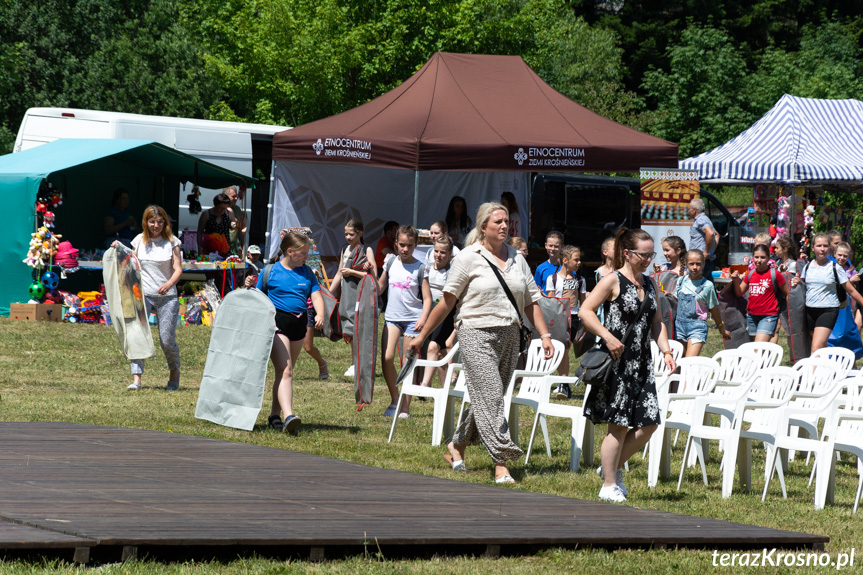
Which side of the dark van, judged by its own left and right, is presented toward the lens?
right

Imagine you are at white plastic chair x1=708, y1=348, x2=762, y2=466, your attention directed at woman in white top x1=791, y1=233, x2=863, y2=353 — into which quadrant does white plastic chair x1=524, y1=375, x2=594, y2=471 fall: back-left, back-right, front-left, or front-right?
back-left

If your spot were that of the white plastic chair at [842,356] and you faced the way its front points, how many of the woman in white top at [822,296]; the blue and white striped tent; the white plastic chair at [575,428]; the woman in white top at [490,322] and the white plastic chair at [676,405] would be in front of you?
3

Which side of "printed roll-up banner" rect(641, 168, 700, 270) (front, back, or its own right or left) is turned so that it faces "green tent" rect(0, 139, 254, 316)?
right

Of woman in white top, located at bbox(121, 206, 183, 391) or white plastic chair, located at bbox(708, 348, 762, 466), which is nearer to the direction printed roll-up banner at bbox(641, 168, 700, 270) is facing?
the white plastic chair

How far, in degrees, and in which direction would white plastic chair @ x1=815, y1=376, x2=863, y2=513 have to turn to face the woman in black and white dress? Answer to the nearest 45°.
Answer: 0° — it already faces them

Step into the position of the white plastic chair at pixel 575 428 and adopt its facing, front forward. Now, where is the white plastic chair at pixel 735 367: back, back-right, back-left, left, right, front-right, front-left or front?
back

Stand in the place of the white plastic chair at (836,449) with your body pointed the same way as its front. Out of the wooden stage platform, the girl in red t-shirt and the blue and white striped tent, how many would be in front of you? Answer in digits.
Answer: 1

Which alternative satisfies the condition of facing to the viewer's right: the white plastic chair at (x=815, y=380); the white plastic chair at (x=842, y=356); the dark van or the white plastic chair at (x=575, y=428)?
the dark van

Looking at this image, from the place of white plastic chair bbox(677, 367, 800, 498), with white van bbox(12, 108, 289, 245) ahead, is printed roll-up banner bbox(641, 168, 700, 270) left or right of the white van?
right

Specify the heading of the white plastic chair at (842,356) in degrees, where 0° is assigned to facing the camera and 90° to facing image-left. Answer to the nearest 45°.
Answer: approximately 45°

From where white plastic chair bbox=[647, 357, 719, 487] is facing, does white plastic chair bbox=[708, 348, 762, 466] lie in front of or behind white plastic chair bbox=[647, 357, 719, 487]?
behind
